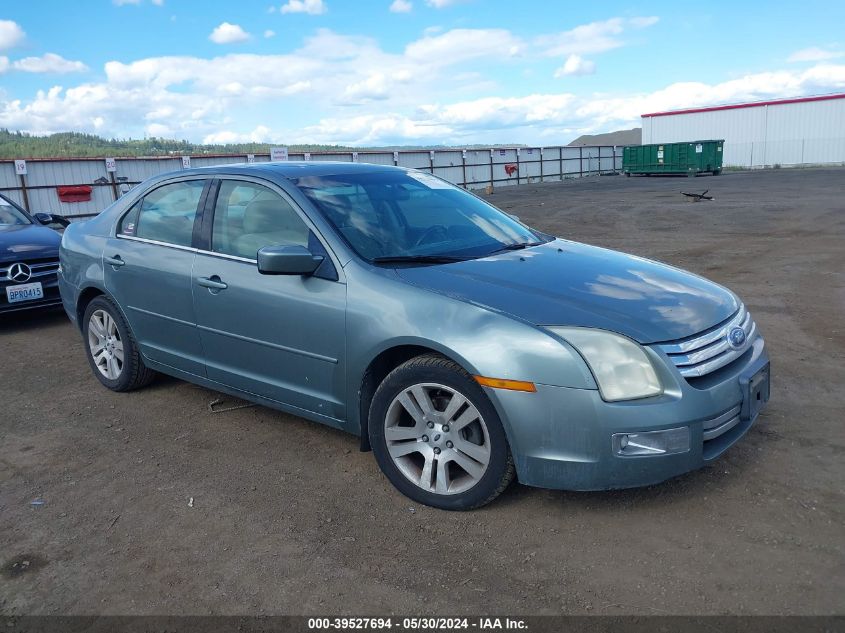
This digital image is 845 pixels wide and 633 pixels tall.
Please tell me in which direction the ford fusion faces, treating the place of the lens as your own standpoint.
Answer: facing the viewer and to the right of the viewer

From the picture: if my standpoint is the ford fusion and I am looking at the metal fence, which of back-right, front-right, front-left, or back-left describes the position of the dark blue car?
front-left

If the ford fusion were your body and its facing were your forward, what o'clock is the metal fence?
The metal fence is roughly at 7 o'clock from the ford fusion.

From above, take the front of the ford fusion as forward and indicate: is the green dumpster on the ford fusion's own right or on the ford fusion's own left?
on the ford fusion's own left

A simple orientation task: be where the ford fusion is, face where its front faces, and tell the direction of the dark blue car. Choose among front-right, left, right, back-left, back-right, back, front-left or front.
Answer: back

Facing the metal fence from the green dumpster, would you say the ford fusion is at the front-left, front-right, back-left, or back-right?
front-left

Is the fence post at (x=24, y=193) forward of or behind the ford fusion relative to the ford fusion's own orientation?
behind
